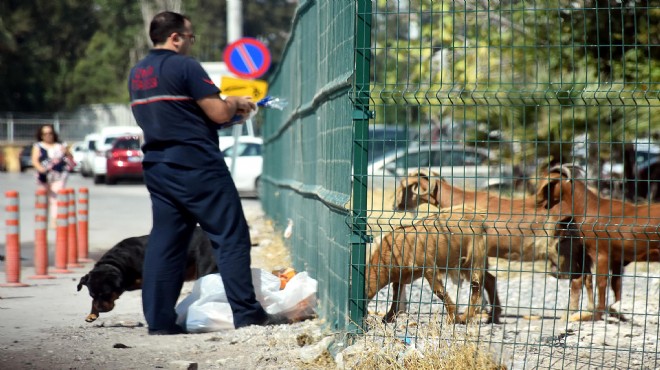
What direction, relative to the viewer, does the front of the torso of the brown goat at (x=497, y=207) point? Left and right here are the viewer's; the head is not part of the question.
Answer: facing to the left of the viewer

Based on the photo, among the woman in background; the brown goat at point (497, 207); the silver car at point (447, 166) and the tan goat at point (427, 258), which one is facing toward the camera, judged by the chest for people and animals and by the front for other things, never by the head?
the woman in background

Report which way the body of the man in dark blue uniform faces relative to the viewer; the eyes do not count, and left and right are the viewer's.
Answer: facing away from the viewer and to the right of the viewer

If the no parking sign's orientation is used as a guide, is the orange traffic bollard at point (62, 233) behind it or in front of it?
in front

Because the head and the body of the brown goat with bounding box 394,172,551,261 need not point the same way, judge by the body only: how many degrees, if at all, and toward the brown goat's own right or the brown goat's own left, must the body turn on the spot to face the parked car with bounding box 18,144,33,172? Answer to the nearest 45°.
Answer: approximately 45° to the brown goat's own right

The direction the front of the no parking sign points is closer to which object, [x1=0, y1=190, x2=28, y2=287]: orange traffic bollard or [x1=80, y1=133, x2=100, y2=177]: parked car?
the orange traffic bollard

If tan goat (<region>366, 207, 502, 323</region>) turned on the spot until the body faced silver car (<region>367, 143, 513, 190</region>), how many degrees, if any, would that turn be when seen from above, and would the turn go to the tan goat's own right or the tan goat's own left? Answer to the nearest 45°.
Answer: approximately 90° to the tan goat's own right

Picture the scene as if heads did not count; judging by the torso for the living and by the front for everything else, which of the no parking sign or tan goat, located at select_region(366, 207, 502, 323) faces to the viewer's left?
the tan goat

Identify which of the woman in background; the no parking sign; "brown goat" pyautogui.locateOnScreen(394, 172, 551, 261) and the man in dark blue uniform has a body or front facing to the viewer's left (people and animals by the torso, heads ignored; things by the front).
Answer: the brown goat

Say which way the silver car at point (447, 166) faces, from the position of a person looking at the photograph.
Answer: facing to the left of the viewer

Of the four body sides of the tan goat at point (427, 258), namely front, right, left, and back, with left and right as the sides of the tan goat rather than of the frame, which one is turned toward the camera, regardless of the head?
left

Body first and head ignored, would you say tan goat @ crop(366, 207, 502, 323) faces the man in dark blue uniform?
yes
